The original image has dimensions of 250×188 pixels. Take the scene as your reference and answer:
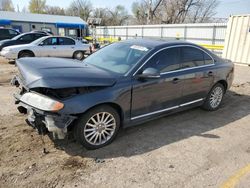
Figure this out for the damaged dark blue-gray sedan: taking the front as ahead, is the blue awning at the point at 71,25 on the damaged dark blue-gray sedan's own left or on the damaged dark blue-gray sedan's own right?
on the damaged dark blue-gray sedan's own right

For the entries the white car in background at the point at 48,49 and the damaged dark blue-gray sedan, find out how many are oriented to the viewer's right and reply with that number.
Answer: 0

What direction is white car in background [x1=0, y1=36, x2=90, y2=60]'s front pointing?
to the viewer's left

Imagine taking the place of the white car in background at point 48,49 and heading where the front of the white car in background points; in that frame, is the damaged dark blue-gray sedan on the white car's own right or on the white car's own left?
on the white car's own left

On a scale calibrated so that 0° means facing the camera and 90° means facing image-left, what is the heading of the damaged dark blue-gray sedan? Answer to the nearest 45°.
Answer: approximately 45°

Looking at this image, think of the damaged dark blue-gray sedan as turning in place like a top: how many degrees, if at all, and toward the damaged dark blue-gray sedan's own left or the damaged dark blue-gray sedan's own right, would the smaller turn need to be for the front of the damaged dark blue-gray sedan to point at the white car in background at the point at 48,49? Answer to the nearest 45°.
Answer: approximately 90° to the damaged dark blue-gray sedan's own right

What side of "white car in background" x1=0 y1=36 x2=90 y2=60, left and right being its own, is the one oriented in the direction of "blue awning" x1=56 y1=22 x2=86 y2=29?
right
